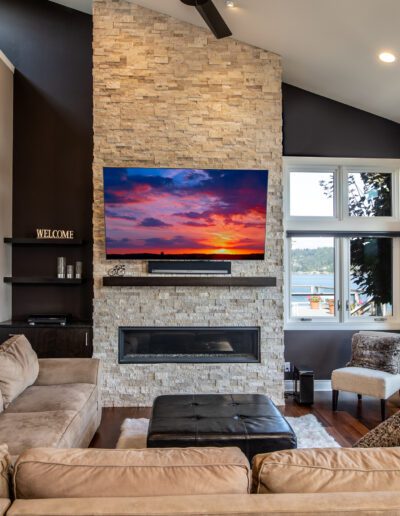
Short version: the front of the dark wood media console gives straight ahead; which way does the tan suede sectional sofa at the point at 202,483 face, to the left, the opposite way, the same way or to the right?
the opposite way

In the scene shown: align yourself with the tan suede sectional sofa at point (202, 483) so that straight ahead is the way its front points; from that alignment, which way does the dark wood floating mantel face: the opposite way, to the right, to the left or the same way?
the opposite way

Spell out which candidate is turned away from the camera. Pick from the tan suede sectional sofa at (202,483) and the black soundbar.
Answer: the tan suede sectional sofa

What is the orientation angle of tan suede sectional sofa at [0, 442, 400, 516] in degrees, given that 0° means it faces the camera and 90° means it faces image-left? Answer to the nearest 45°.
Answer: approximately 180°

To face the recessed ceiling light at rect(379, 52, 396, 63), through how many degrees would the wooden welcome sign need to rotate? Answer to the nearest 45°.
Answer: approximately 45° to its left

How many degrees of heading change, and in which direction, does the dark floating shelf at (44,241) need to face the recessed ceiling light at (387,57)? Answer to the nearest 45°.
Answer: approximately 45° to its left

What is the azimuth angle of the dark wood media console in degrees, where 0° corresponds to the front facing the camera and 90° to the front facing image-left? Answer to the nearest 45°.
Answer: approximately 0°
